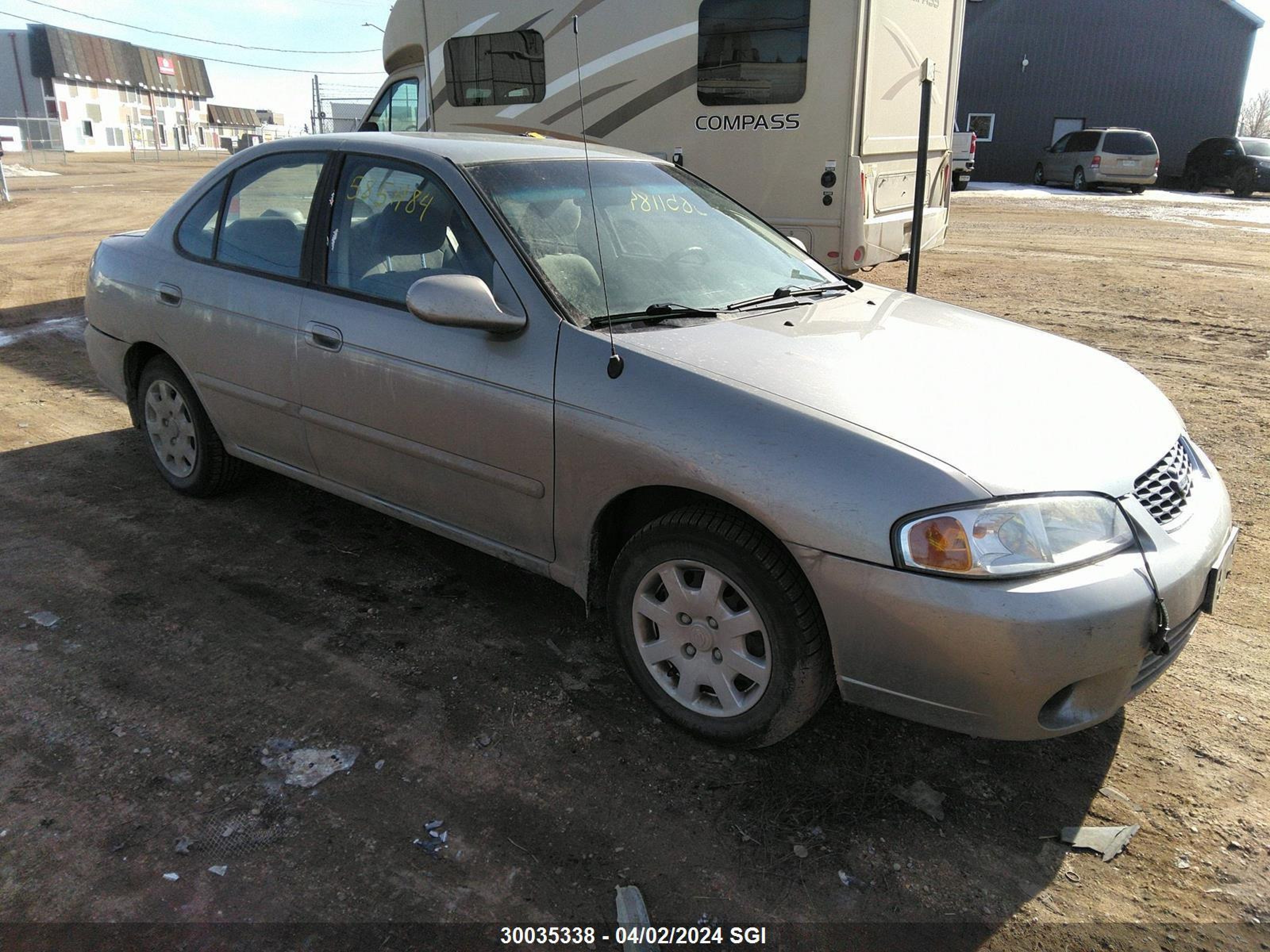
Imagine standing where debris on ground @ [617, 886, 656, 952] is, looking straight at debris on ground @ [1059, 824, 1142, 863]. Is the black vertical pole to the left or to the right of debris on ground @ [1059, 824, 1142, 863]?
left

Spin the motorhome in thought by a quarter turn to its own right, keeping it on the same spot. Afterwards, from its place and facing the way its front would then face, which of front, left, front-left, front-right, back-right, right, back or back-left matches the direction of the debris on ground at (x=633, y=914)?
back-right

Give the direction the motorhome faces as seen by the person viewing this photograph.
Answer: facing away from the viewer and to the left of the viewer

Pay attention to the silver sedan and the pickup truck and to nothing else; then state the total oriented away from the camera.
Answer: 1

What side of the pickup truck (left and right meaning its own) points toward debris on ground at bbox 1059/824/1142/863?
back

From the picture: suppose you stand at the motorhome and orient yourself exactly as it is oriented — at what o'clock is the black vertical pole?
The black vertical pole is roughly at 7 o'clock from the motorhome.

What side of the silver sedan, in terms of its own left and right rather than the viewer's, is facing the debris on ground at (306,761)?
right

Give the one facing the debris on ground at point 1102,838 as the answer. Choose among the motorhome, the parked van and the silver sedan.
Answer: the silver sedan

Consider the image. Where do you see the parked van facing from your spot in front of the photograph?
facing away from the viewer and to the left of the viewer

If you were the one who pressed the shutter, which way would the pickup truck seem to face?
facing away from the viewer

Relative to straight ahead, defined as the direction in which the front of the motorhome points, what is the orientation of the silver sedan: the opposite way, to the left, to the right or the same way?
the opposite way

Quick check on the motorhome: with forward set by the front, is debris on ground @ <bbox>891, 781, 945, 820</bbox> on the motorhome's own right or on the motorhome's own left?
on the motorhome's own left

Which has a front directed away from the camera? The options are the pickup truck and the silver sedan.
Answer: the pickup truck
